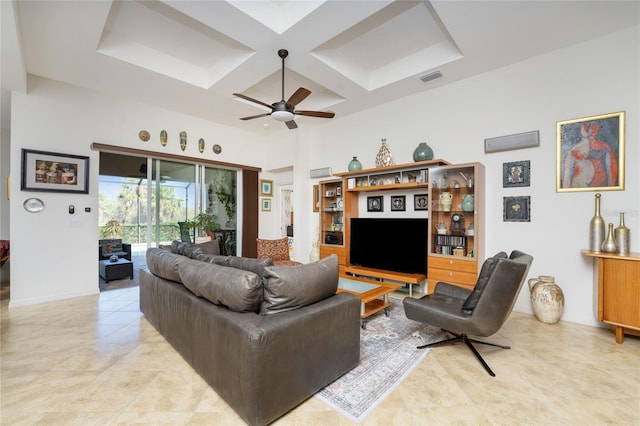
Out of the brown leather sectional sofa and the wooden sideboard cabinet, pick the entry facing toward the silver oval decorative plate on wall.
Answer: the wooden sideboard cabinet

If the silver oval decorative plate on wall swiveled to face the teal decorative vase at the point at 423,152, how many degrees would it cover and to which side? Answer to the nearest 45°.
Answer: approximately 45° to its left

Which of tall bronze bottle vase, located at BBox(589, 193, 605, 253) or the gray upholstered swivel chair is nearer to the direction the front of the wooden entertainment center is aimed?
the gray upholstered swivel chair

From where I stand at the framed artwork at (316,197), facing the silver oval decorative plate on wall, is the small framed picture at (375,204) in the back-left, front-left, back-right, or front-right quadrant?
back-left

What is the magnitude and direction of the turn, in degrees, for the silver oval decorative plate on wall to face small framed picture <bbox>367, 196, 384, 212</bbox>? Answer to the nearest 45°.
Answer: approximately 45° to its left

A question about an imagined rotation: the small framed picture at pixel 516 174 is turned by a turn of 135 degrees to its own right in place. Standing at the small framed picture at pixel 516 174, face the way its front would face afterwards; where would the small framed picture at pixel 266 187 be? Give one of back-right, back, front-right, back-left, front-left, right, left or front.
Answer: left

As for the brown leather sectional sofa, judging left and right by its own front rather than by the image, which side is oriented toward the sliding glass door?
left

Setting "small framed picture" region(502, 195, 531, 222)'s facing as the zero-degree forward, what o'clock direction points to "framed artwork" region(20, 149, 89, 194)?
The framed artwork is roughly at 2 o'clock from the small framed picture.

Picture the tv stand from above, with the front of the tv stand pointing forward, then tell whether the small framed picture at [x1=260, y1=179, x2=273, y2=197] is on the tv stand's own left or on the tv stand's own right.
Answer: on the tv stand's own right

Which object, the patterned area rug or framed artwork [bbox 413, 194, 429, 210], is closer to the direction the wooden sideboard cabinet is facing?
the patterned area rug

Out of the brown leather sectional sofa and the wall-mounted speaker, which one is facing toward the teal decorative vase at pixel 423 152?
the brown leather sectional sofa

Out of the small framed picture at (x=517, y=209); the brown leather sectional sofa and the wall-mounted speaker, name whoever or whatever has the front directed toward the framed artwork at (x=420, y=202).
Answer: the brown leather sectional sofa
